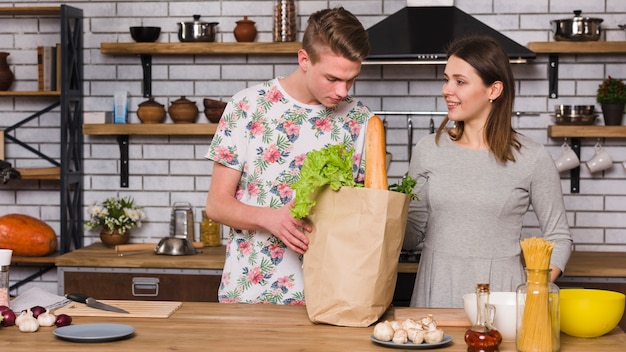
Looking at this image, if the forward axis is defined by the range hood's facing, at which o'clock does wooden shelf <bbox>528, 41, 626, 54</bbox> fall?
The wooden shelf is roughly at 8 o'clock from the range hood.

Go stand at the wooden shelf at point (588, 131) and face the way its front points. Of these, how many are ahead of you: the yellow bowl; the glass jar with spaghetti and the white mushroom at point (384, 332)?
3

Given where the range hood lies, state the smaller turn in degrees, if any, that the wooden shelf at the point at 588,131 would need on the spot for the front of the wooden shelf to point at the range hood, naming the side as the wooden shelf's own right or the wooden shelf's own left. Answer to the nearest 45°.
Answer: approximately 45° to the wooden shelf's own right

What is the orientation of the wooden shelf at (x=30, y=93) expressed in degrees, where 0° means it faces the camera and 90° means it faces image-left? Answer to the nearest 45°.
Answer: approximately 0°

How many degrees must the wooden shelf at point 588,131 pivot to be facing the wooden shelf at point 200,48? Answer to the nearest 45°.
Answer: approximately 90° to its right

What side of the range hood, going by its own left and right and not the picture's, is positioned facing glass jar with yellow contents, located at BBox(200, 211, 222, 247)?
right

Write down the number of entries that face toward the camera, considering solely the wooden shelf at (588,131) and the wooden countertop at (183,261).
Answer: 2

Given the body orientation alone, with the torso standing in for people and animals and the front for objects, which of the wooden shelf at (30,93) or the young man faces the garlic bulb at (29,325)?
the wooden shelf

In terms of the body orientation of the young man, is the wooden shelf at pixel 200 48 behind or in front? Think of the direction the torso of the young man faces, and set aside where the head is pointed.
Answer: behind
